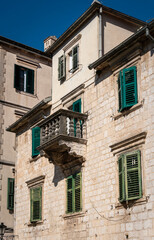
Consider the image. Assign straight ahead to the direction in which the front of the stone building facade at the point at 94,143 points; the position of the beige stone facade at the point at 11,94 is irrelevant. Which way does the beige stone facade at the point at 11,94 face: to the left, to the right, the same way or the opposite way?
to the left

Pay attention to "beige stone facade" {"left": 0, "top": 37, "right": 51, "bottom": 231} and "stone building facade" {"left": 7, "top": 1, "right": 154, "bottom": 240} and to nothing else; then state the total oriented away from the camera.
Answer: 0

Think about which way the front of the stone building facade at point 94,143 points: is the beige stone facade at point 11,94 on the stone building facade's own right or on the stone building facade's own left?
on the stone building facade's own right

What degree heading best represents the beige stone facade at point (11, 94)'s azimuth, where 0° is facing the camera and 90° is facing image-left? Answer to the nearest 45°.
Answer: approximately 315°

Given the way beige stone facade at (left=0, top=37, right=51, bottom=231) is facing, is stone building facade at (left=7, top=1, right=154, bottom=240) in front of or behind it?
in front

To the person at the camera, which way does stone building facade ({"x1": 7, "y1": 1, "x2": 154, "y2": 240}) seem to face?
facing the viewer and to the left of the viewer
